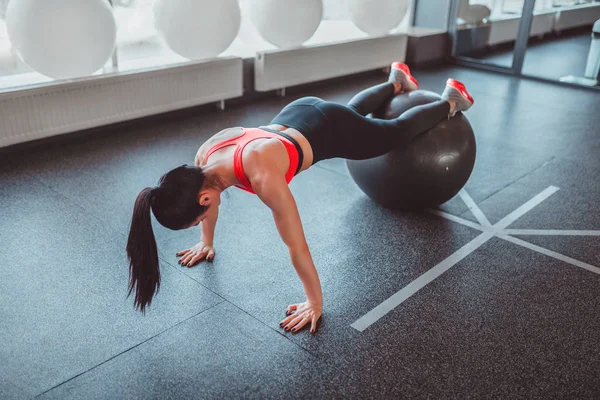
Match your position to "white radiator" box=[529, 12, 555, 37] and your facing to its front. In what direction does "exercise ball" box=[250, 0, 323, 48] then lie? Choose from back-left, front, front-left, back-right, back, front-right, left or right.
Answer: right

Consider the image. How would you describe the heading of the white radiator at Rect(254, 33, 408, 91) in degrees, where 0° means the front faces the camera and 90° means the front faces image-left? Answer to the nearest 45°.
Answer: approximately 315°

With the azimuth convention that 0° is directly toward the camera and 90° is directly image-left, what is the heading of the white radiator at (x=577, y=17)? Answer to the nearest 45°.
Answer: approximately 315°

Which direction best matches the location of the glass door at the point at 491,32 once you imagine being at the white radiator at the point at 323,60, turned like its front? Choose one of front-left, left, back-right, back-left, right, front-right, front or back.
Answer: left

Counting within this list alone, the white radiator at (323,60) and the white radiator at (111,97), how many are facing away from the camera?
0

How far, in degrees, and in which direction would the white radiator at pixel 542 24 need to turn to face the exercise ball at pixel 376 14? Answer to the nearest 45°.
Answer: approximately 90° to its right

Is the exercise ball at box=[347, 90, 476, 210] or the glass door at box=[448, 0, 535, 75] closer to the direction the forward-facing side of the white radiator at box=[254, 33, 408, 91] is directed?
the exercise ball

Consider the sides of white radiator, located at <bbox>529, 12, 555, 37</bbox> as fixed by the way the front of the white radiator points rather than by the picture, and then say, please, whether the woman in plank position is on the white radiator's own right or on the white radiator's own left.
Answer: on the white radiator's own right

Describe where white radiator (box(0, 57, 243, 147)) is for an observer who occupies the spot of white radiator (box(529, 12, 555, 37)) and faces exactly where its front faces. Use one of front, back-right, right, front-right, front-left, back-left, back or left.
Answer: right
